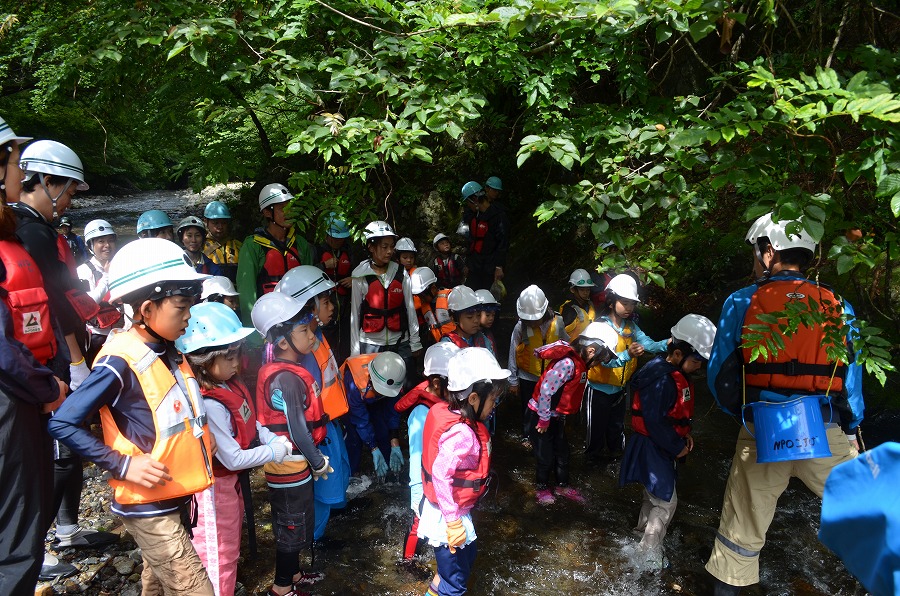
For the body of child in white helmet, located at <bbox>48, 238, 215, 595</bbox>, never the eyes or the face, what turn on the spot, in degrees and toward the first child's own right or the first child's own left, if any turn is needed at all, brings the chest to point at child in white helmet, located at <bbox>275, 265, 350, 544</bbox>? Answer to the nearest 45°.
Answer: approximately 90° to the first child's own left

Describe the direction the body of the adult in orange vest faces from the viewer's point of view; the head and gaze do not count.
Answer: away from the camera

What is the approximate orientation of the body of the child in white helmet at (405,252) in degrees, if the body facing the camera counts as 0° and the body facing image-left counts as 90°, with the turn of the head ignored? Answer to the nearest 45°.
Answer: approximately 315°

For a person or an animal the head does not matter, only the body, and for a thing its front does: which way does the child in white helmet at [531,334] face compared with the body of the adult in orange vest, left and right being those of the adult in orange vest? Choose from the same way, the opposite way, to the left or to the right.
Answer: the opposite way

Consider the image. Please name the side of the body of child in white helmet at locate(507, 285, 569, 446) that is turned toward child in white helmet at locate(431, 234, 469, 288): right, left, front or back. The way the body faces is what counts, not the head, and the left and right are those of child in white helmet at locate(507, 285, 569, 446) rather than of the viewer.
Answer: back

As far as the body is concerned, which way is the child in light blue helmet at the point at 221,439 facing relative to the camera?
to the viewer's right

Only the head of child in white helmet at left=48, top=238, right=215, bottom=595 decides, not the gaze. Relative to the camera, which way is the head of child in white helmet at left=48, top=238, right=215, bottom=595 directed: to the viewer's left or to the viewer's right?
to the viewer's right

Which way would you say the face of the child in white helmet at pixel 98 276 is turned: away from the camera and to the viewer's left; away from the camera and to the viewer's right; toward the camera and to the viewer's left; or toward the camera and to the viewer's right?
toward the camera and to the viewer's right

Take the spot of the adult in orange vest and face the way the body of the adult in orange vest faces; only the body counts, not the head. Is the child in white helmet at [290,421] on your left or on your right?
on your left

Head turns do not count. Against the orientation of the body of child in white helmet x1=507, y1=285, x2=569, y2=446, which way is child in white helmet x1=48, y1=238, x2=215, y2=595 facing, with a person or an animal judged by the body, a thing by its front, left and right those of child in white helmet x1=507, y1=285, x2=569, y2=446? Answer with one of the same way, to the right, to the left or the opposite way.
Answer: to the left

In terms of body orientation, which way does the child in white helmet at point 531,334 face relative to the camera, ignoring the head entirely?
toward the camera
